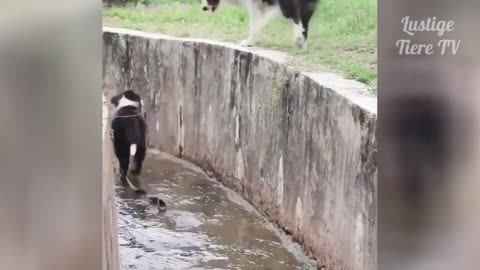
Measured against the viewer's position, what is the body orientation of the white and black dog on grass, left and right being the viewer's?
facing to the left of the viewer

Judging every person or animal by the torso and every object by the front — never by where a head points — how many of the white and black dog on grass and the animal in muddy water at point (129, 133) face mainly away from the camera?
1

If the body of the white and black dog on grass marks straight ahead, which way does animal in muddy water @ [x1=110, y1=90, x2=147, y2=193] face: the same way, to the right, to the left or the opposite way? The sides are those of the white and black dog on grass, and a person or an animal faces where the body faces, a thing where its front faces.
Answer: to the right

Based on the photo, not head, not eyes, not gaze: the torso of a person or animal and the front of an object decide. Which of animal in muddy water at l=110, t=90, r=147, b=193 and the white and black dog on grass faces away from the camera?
the animal in muddy water

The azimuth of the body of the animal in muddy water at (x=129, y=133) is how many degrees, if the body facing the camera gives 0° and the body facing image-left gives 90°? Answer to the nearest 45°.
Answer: approximately 180°
